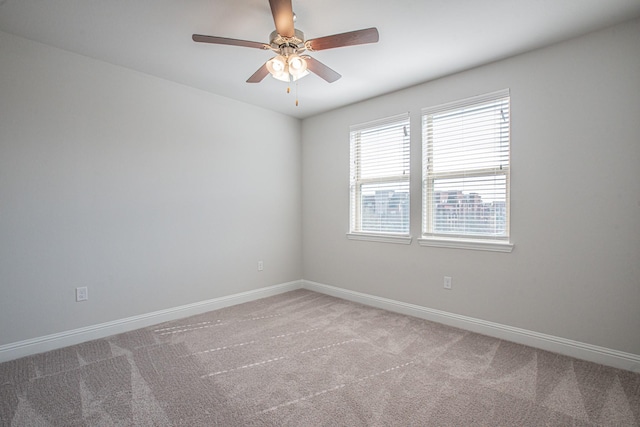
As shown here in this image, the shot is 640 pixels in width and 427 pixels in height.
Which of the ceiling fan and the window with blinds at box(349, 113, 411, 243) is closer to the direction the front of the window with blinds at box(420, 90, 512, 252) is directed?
the ceiling fan

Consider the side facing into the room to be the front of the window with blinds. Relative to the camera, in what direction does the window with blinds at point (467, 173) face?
facing the viewer and to the left of the viewer

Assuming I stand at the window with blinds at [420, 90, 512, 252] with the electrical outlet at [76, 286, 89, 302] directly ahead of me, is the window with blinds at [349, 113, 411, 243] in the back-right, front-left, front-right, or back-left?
front-right

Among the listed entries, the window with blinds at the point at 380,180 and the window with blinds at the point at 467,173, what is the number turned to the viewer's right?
0

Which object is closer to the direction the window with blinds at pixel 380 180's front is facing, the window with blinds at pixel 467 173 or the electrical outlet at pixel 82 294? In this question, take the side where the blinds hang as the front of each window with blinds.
the electrical outlet

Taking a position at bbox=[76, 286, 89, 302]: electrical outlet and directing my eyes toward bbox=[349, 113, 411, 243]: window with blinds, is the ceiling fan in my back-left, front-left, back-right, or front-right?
front-right

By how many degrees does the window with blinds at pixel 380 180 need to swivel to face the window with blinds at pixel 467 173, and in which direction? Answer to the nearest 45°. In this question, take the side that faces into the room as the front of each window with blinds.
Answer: approximately 90° to its left

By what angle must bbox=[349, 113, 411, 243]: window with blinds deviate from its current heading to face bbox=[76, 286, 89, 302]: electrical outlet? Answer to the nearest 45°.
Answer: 0° — it already faces it

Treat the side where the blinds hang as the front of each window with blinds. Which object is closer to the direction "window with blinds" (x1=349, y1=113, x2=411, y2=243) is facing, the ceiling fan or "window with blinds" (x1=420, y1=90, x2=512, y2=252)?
the ceiling fan

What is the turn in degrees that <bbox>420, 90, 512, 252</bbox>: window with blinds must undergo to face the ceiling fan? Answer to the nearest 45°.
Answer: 0° — it already faces it

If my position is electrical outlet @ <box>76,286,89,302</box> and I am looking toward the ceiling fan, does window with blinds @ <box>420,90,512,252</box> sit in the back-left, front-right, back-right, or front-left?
front-left

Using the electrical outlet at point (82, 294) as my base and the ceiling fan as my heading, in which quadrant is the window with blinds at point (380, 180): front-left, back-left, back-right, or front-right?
front-left

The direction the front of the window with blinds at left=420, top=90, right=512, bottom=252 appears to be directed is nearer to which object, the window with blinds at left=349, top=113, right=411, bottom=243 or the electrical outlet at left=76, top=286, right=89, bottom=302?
the electrical outlet

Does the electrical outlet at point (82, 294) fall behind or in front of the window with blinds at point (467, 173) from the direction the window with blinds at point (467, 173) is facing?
in front

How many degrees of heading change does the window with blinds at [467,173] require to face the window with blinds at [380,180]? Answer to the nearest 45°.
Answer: approximately 45° to its right
